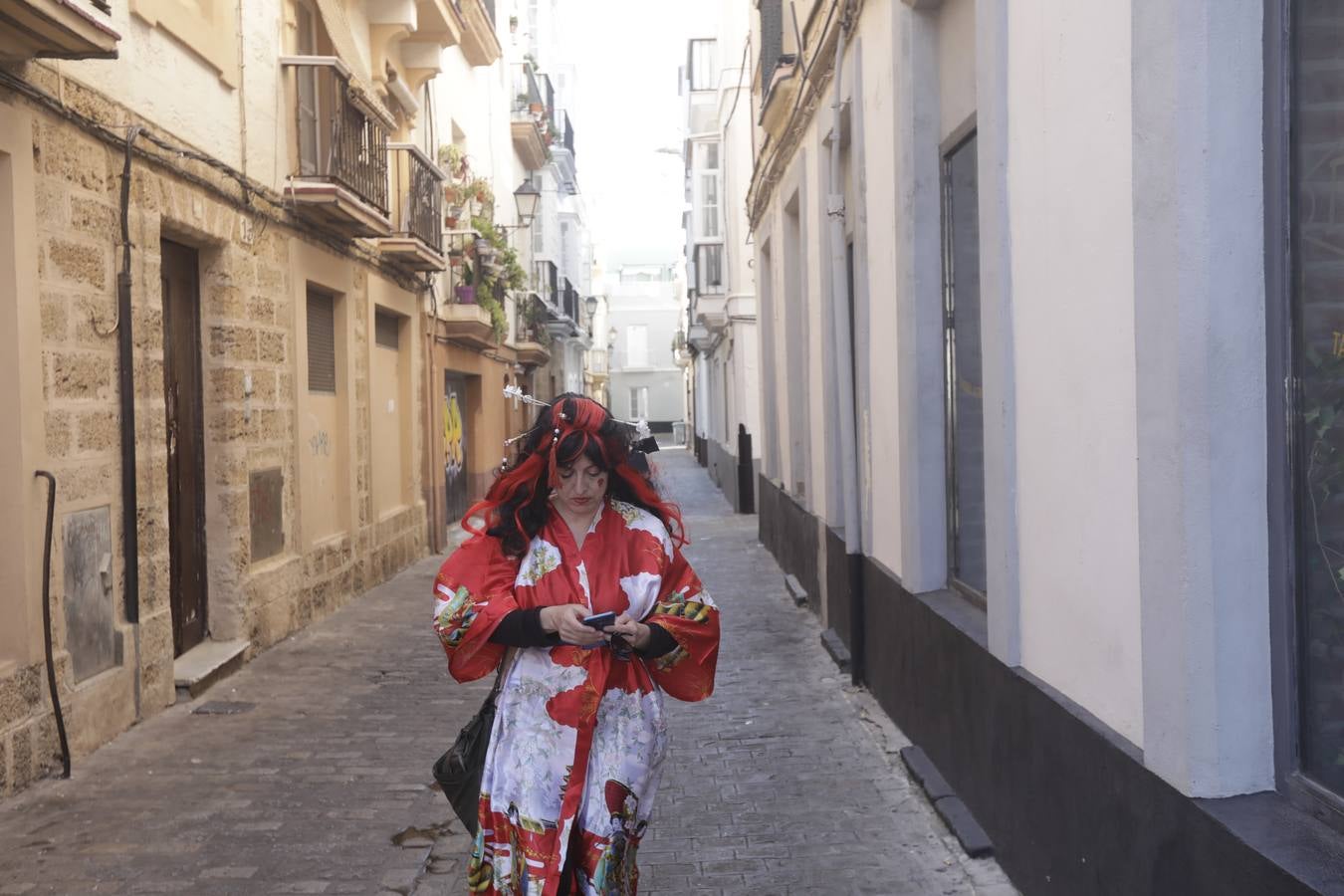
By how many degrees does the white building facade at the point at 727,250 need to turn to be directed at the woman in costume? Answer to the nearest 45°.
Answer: approximately 90° to its left

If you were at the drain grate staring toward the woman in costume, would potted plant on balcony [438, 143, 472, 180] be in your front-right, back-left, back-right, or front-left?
back-left

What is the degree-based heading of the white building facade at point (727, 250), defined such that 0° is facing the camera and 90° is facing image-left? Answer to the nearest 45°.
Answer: approximately 90°

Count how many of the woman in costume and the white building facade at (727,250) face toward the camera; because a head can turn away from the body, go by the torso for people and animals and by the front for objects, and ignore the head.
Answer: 1

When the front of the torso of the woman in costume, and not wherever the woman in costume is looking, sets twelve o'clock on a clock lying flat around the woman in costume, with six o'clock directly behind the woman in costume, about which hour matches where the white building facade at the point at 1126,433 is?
The white building facade is roughly at 9 o'clock from the woman in costume.

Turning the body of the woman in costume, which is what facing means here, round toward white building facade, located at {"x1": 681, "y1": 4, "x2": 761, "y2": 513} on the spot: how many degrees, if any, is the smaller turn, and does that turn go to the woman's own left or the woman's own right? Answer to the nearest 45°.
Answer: approximately 180°

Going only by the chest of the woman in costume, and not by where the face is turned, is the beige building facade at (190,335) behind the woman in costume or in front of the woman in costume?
behind

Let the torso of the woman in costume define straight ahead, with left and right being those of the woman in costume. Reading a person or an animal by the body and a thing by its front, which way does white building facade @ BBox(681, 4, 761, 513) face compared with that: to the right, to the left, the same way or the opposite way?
to the right

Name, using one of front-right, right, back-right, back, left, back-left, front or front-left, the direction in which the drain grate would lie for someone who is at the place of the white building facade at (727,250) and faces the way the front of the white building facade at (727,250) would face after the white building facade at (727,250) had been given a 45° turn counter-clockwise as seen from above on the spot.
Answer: front-left

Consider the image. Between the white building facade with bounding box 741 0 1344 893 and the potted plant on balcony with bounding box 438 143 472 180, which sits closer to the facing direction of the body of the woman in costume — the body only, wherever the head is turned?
the white building facade

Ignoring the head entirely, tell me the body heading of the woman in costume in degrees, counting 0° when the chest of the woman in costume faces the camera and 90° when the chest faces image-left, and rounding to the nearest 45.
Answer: approximately 0°

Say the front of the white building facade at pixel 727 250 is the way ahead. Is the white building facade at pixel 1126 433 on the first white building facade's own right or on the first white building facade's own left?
on the first white building facade's own left
